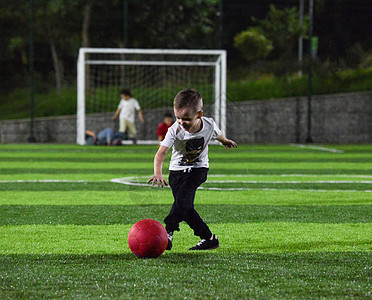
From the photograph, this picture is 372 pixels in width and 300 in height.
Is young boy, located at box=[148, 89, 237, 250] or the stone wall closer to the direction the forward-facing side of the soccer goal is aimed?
the young boy

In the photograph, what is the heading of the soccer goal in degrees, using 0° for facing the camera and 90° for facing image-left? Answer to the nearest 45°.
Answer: approximately 0°

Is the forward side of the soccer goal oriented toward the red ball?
yes

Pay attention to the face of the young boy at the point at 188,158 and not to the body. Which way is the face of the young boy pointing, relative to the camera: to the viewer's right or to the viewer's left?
to the viewer's left

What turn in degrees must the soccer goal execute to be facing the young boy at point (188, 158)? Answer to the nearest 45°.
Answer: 0° — it already faces them
